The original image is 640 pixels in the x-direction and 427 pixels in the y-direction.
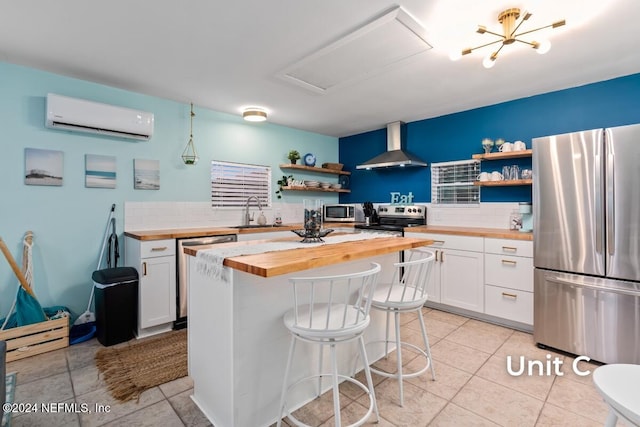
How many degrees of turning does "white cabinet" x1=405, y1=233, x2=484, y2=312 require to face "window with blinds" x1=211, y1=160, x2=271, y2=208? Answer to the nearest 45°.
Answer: approximately 45° to its right

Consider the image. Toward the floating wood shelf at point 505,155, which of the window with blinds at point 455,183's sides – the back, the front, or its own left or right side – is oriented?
left

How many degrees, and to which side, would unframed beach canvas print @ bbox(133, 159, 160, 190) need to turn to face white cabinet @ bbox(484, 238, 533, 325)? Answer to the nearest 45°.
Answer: approximately 45° to its left

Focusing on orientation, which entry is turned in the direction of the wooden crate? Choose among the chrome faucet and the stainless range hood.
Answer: the stainless range hood

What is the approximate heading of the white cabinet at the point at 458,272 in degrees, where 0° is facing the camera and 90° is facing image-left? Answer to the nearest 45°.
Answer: approximately 45°

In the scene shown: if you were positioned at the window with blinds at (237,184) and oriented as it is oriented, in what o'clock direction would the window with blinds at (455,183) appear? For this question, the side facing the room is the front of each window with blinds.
the window with blinds at (455,183) is roughly at 11 o'clock from the window with blinds at (237,184).

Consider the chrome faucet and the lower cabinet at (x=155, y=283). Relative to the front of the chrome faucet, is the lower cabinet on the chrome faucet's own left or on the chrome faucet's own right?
on the chrome faucet's own right

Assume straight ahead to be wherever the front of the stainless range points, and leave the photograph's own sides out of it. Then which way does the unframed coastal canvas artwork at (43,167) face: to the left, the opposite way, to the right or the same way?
to the left

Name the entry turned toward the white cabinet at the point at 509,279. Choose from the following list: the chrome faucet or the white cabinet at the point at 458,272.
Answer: the chrome faucet

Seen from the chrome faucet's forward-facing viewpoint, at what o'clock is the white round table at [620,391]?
The white round table is roughly at 1 o'clock from the chrome faucet.

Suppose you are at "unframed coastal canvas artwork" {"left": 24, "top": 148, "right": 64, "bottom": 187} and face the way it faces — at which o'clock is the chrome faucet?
The chrome faucet is roughly at 9 o'clock from the unframed coastal canvas artwork.

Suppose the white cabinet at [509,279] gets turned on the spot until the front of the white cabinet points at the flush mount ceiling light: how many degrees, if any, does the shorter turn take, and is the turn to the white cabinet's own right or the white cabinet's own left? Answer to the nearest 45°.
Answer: approximately 45° to the white cabinet's own right

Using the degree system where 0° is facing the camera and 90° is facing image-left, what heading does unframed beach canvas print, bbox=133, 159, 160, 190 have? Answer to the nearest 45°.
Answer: approximately 0°

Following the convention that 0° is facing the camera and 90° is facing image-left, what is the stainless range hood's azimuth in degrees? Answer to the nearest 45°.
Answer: approximately 45°
